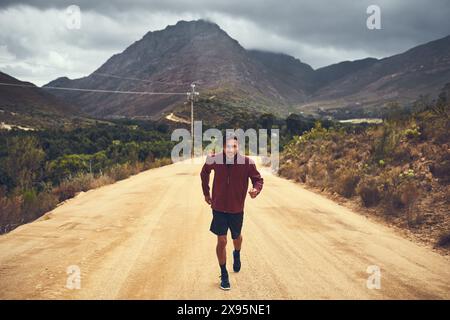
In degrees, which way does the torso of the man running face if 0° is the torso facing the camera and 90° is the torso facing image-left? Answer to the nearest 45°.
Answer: approximately 0°

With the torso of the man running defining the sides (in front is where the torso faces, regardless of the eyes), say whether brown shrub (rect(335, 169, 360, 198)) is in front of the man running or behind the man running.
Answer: behind

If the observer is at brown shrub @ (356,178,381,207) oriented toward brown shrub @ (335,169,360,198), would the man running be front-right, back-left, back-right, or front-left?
back-left

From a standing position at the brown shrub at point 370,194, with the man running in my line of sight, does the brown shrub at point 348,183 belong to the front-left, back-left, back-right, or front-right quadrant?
back-right

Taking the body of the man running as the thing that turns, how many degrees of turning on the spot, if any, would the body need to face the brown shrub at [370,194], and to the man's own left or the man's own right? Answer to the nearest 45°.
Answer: approximately 135° to the man's own left
